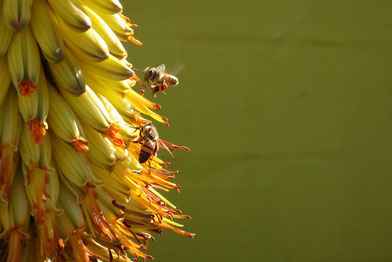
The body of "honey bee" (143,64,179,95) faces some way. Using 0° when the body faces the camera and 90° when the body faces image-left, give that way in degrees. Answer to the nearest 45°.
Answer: approximately 90°
